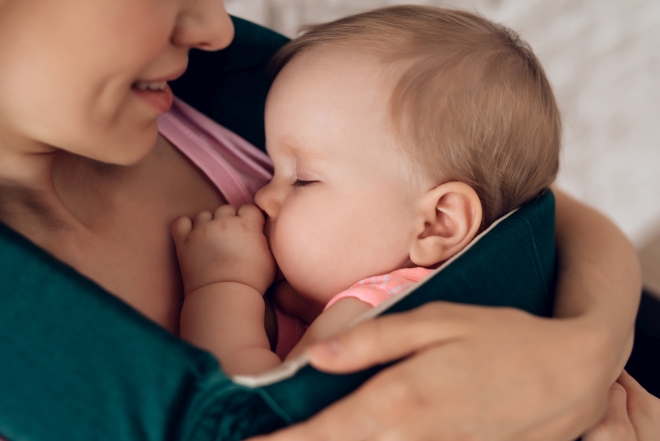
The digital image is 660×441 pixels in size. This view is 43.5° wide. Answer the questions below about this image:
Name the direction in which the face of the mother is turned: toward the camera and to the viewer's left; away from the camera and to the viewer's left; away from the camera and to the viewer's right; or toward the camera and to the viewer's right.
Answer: toward the camera and to the viewer's right

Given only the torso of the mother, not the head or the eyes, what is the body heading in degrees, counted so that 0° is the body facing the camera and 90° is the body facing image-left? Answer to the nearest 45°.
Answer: approximately 315°

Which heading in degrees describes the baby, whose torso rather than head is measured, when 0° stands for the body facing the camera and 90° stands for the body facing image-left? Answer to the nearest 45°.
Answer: approximately 90°

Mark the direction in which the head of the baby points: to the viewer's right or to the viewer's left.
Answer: to the viewer's left
